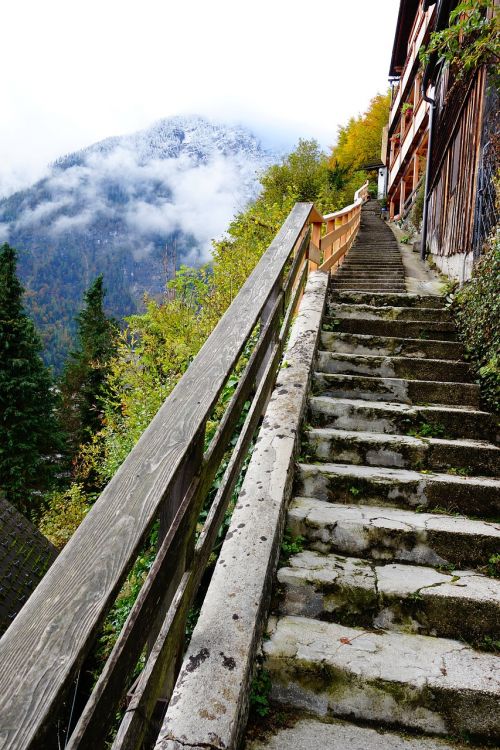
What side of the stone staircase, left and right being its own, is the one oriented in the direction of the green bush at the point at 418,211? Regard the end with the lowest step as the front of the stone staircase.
back

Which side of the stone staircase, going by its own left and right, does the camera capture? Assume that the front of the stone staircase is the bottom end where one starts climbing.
front

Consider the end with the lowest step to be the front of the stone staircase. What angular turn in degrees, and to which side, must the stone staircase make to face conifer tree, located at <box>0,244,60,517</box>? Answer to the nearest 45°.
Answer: approximately 135° to its right

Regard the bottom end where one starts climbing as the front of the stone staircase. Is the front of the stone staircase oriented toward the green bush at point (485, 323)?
no

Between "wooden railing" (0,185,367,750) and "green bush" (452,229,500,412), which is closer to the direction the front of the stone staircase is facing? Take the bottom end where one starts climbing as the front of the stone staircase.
the wooden railing

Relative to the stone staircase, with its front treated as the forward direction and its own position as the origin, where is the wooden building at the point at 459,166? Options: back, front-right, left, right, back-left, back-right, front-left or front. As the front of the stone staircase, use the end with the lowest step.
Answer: back
